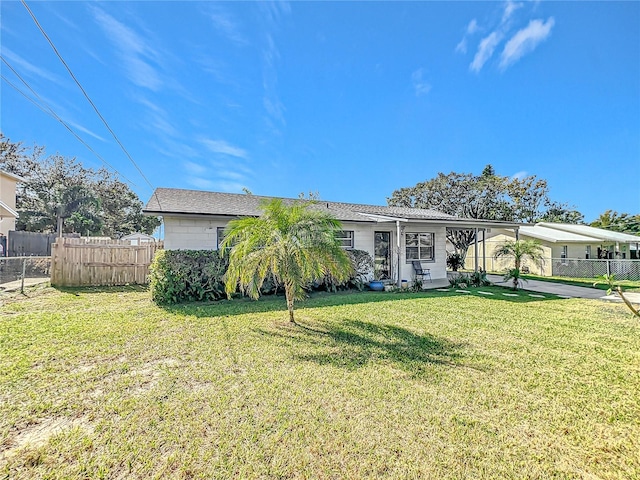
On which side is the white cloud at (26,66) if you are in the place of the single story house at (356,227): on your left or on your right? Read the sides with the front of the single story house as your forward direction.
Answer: on your right

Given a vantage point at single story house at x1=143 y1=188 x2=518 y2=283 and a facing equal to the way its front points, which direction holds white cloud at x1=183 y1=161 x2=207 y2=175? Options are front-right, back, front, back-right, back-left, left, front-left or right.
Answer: back-right

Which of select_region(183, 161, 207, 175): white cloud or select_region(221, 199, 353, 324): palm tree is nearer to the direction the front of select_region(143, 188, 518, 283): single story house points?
the palm tree

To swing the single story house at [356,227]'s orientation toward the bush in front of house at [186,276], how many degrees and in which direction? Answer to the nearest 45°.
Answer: approximately 45° to its right

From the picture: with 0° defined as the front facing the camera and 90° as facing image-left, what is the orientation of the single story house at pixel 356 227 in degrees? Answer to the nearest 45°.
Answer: approximately 0°

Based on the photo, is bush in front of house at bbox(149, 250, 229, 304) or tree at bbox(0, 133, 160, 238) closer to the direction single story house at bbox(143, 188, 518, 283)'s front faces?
the bush in front of house

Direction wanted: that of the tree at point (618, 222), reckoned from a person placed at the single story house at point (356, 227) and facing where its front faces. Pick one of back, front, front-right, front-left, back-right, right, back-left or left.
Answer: back-left

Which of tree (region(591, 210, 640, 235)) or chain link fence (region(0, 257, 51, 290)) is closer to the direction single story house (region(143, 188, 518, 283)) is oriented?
the chain link fence

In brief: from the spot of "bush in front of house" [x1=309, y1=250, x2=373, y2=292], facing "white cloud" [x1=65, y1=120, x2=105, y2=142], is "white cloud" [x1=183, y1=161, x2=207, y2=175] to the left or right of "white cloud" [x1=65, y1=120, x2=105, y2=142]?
right
